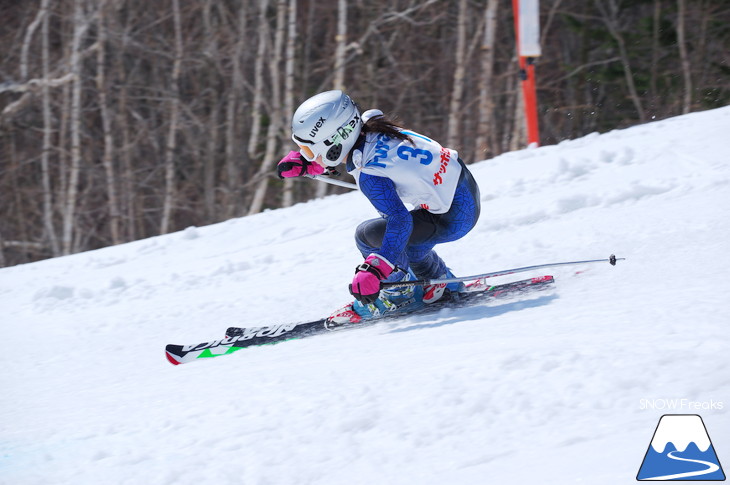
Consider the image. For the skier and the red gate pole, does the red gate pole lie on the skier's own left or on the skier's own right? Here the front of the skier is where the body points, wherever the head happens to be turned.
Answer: on the skier's own right

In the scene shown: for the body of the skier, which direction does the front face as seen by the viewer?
to the viewer's left
